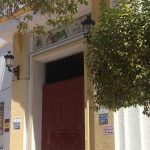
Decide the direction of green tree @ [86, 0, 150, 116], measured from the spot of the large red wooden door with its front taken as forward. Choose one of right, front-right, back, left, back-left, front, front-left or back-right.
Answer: front-left

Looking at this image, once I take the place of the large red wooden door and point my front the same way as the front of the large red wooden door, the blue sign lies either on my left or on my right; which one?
on my left

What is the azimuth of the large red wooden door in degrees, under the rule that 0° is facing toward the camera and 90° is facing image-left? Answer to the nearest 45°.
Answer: approximately 45°

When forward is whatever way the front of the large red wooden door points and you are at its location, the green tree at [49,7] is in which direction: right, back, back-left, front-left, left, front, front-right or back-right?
front-left
